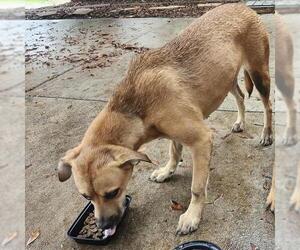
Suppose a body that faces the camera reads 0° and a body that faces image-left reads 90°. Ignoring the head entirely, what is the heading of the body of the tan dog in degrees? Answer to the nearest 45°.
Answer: approximately 45°
